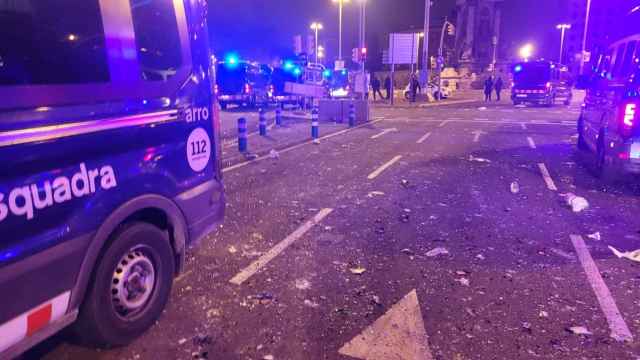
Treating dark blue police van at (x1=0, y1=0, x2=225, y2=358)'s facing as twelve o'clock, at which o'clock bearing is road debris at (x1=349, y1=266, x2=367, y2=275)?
The road debris is roughly at 7 o'clock from the dark blue police van.

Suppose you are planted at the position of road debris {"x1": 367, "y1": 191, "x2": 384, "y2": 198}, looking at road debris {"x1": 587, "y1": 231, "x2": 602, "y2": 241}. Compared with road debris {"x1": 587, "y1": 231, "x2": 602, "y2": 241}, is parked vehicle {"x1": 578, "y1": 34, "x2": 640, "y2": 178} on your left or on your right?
left

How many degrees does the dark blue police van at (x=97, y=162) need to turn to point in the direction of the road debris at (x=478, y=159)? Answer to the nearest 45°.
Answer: approximately 180°

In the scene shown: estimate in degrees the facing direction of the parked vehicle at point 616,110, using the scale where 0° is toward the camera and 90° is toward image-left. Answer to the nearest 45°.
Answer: approximately 135°

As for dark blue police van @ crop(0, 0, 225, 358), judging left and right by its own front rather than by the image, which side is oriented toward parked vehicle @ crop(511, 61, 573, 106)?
back

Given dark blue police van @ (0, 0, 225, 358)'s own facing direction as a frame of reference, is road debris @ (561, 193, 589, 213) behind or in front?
behind

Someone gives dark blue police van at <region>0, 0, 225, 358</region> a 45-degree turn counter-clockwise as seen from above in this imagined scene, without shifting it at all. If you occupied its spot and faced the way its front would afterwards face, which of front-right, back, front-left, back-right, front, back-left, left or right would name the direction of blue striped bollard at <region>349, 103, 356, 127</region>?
back-left

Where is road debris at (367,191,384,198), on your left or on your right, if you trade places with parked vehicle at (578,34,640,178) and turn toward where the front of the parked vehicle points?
on your left

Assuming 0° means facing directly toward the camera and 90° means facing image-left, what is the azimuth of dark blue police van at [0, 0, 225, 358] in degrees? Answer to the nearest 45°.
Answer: approximately 45°

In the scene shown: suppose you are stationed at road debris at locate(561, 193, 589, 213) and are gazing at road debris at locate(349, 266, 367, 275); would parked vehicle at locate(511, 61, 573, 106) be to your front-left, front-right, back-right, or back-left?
back-right

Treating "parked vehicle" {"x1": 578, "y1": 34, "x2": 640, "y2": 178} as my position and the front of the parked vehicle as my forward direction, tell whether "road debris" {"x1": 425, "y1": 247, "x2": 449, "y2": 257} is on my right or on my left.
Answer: on my left

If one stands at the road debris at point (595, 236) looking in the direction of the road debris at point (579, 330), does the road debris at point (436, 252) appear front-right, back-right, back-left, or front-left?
front-right

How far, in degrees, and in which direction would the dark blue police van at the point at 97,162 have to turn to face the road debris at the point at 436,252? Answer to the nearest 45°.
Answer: approximately 135° to its left

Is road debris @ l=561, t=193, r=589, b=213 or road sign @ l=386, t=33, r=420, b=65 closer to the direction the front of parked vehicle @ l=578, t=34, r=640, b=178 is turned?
the road sign

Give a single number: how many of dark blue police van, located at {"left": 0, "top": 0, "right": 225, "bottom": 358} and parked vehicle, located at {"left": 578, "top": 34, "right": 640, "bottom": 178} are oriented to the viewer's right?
0

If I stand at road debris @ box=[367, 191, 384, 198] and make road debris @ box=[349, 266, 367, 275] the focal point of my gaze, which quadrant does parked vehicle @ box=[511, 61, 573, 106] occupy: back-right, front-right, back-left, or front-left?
back-left
